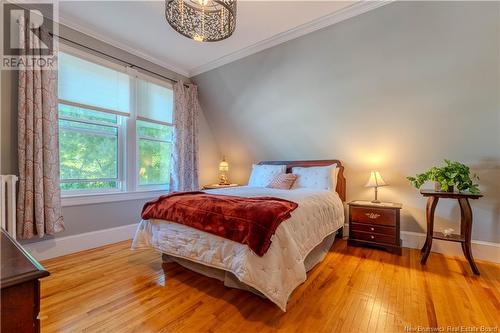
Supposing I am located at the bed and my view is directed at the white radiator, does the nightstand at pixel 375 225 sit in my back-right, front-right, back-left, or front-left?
back-right

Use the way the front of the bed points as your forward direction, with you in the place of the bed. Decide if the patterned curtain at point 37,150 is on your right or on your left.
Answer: on your right

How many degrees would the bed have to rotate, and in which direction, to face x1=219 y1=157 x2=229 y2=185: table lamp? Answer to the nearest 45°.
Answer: approximately 135° to its right

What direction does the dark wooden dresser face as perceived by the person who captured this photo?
facing away from the viewer and to the right of the viewer

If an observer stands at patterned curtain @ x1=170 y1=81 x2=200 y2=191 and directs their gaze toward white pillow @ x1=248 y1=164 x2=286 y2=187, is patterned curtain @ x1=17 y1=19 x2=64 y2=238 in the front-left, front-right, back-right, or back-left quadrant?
back-right

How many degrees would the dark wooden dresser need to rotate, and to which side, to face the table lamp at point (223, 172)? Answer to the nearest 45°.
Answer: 0° — it already faces it

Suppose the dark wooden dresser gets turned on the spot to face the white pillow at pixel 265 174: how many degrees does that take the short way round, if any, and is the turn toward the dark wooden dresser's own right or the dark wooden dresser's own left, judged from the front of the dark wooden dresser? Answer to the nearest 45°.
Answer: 0° — it already faces it

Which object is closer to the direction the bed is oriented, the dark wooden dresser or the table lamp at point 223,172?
the dark wooden dresser
